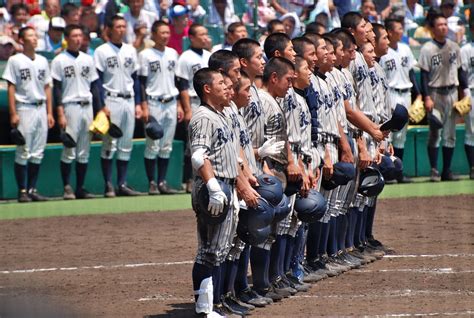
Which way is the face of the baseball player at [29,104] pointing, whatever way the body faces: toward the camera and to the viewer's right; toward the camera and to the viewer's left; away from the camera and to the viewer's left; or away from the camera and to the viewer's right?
toward the camera and to the viewer's right

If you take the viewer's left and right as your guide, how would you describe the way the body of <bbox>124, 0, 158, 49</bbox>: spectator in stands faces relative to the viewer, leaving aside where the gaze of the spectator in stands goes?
facing the viewer

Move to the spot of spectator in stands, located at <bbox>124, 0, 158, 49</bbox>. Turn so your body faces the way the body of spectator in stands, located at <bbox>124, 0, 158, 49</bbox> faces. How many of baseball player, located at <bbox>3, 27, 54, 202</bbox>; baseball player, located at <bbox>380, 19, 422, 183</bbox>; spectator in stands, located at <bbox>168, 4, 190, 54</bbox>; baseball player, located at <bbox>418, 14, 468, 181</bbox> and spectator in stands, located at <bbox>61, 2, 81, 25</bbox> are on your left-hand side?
3

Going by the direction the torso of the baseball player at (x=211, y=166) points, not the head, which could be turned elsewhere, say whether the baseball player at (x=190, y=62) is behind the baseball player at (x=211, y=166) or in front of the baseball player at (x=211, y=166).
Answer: behind

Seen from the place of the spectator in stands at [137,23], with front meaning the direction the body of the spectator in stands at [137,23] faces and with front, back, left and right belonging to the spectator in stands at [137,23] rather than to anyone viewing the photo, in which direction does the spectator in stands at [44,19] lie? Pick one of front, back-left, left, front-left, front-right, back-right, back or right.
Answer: right

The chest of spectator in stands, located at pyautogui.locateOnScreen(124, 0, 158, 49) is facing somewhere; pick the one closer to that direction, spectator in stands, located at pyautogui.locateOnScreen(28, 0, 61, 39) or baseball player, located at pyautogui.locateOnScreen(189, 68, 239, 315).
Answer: the baseball player

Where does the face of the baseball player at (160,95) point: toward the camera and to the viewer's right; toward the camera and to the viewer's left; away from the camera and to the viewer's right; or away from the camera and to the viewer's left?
toward the camera and to the viewer's right

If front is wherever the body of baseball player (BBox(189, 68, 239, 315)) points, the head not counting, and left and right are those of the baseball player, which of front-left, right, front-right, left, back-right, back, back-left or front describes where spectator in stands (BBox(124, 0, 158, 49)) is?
back-left
